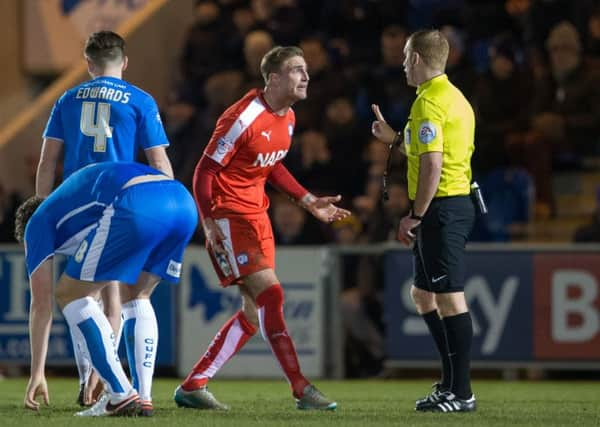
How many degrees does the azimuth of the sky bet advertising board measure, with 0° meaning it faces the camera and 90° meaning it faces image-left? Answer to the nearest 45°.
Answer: approximately 0°

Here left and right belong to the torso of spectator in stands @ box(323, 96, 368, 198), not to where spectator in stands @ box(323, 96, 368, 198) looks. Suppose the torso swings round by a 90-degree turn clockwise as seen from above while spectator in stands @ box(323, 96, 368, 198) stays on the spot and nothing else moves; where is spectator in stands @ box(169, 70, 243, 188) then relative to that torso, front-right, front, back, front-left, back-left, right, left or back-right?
front-right

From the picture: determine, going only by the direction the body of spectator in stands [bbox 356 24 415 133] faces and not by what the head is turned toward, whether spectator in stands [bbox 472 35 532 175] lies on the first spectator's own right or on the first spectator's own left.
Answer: on the first spectator's own left

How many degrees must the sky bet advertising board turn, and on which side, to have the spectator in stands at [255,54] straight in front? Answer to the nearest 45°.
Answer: approximately 135° to its right

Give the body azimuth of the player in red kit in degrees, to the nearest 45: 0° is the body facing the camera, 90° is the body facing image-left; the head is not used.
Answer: approximately 315°

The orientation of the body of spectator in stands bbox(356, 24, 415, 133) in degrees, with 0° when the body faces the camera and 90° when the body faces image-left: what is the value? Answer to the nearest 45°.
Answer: approximately 0°
